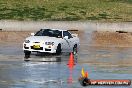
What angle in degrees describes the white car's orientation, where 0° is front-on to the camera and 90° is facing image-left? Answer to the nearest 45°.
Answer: approximately 45°
